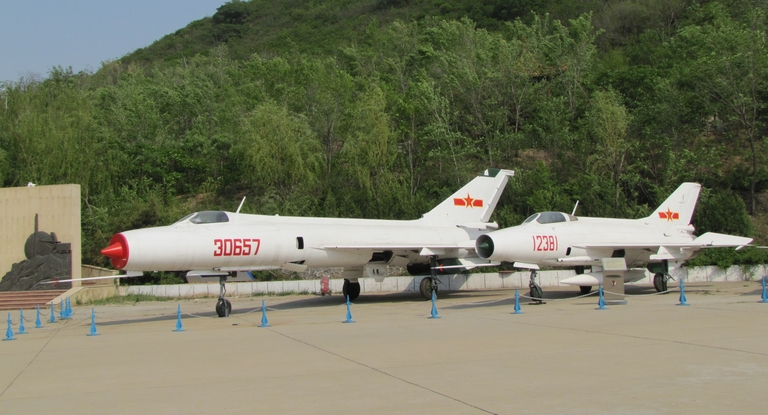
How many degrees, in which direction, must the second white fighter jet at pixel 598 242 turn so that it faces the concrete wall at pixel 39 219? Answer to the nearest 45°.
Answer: approximately 45° to its right

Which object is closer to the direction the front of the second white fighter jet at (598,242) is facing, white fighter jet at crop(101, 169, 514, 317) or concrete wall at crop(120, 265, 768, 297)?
the white fighter jet

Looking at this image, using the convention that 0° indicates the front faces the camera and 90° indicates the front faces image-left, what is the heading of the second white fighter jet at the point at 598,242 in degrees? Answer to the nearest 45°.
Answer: approximately 45°

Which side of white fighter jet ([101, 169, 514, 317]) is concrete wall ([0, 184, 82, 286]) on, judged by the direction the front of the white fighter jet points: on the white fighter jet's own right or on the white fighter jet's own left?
on the white fighter jet's own right

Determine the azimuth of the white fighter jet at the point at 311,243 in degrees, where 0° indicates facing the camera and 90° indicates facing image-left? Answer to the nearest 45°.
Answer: approximately 45°

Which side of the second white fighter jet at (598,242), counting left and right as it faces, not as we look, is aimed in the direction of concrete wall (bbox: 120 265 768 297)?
right

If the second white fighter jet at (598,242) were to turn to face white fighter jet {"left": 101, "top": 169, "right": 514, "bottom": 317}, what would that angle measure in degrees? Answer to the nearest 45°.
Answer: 0° — it already faces it
